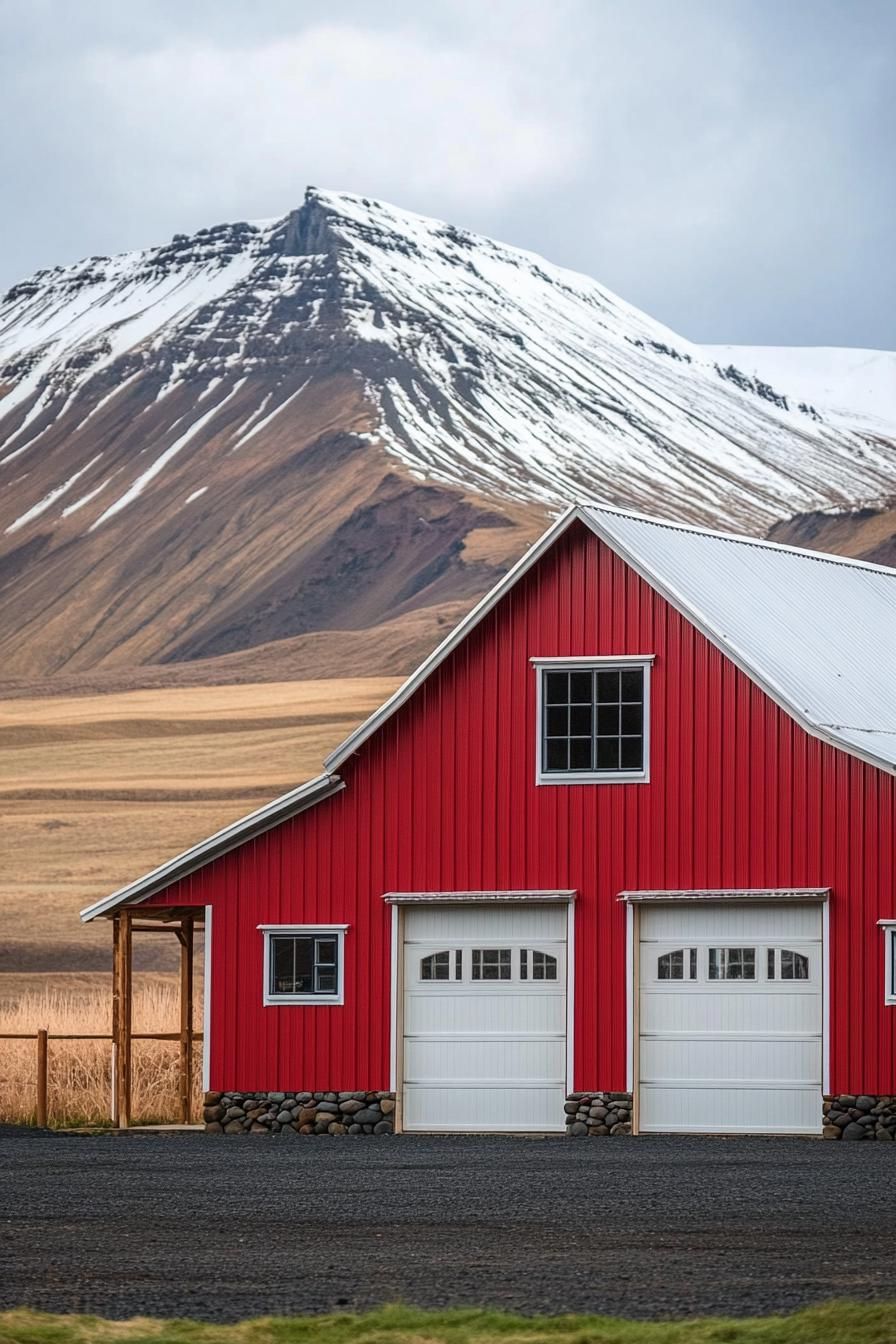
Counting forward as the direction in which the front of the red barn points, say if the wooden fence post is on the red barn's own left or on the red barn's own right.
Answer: on the red barn's own right

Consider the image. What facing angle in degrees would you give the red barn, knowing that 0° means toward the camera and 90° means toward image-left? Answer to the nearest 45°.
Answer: approximately 0°
